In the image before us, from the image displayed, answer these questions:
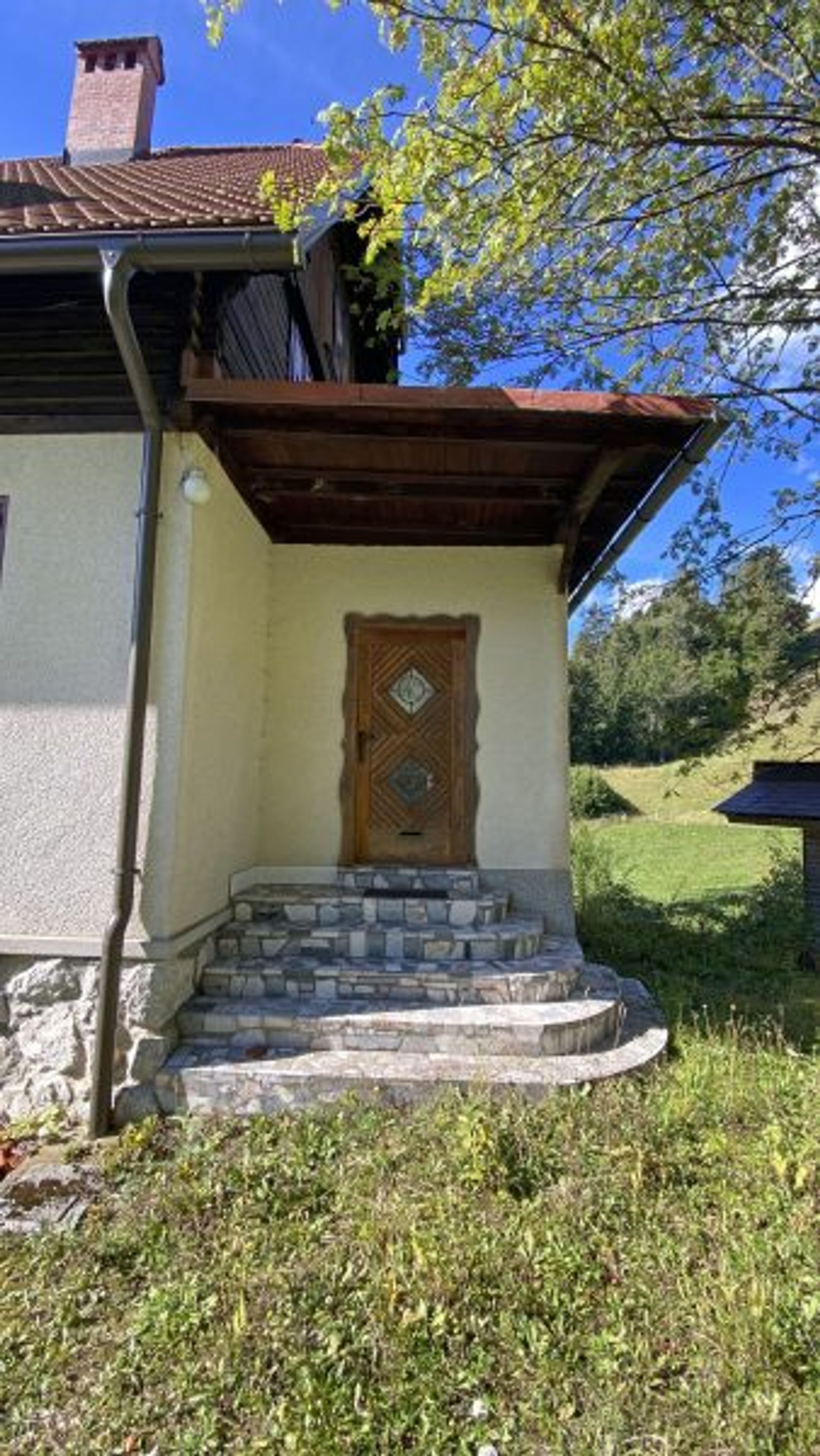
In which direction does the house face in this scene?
toward the camera

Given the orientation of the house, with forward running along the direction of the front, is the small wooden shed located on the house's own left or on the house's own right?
on the house's own left

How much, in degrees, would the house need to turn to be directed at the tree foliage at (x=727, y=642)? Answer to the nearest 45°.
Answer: approximately 135° to its left

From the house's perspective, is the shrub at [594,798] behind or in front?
behind
